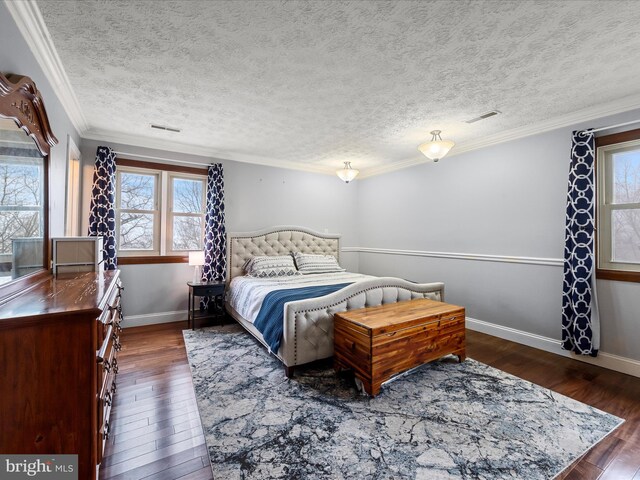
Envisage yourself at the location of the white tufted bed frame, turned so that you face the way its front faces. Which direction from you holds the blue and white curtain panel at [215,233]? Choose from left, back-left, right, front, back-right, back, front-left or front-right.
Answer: back

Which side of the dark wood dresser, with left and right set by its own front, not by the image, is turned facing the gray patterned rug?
front

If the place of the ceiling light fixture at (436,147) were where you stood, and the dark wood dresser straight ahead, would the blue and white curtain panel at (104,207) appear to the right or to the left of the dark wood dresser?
right

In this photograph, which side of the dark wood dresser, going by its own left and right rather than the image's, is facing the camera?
right

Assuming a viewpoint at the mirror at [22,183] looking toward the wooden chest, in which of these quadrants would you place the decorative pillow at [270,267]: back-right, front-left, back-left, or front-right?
front-left

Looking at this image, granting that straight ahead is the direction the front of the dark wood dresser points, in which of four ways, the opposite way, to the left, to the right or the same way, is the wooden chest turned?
to the right

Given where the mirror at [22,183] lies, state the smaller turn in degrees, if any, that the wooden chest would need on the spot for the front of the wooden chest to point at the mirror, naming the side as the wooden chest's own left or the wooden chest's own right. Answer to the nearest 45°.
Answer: approximately 90° to the wooden chest's own right

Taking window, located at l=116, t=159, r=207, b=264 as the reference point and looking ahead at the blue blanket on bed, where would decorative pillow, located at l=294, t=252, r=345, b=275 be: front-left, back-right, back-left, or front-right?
front-left

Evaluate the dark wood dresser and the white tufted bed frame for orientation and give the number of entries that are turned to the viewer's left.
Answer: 0

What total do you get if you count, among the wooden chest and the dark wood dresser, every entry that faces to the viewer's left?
0

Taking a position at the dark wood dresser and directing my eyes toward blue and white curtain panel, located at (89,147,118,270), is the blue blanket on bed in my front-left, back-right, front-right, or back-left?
front-right

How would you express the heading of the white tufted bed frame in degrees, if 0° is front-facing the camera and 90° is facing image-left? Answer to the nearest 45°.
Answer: approximately 315°

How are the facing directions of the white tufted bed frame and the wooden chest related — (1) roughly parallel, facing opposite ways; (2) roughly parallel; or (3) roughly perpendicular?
roughly parallel

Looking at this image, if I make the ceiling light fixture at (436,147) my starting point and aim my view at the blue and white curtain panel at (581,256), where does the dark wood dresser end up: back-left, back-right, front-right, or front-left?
back-right

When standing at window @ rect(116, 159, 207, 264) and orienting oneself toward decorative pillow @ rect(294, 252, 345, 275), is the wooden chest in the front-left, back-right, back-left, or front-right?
front-right
